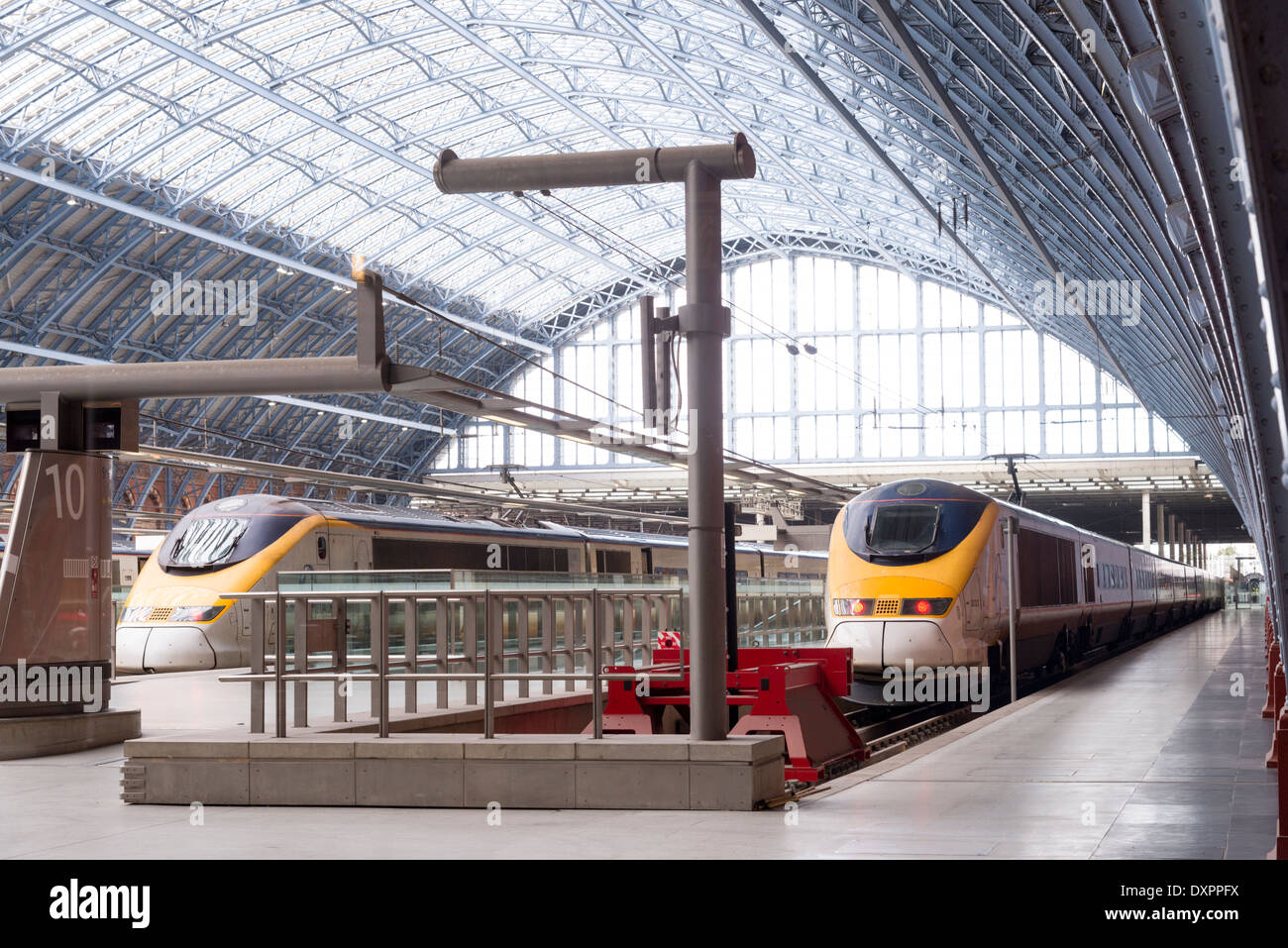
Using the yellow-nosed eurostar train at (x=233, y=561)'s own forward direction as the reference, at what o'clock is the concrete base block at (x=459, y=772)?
The concrete base block is roughly at 10 o'clock from the yellow-nosed eurostar train.

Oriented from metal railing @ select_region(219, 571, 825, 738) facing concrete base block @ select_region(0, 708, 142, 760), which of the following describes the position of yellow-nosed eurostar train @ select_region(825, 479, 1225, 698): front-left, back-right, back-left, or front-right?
back-right

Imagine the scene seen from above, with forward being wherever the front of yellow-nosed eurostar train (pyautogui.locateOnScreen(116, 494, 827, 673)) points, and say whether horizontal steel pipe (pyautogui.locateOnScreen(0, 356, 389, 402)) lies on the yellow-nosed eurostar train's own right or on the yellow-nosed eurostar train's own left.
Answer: on the yellow-nosed eurostar train's own left

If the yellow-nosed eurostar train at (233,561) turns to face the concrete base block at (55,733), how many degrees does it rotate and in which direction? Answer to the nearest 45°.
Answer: approximately 45° to its left

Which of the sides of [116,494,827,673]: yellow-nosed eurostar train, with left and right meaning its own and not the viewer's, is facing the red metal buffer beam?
left

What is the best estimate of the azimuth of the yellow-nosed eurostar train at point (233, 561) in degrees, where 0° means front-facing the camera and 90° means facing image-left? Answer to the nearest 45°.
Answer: approximately 45°

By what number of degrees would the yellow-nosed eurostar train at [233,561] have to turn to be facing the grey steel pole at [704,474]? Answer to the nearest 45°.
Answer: approximately 45° to its left

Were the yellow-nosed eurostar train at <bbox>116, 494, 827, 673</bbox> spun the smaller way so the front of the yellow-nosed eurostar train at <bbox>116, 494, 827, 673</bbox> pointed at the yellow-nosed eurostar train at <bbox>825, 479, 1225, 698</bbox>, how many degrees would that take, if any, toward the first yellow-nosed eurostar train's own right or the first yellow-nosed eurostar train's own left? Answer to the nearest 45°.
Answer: approximately 90° to the first yellow-nosed eurostar train's own left

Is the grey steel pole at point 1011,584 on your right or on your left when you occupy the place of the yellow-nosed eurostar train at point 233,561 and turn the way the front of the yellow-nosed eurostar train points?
on your left

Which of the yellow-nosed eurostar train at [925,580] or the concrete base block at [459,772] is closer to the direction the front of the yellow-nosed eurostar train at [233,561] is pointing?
the concrete base block
